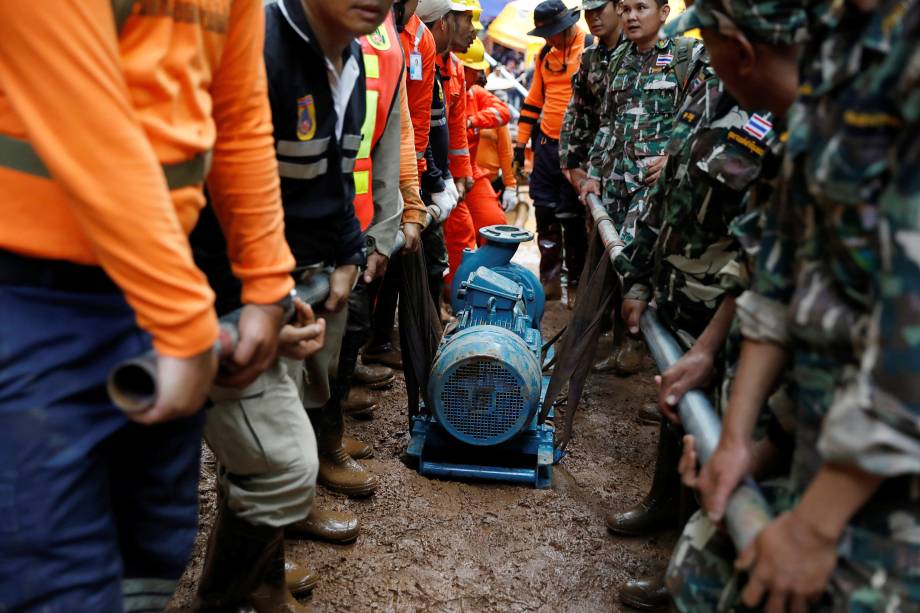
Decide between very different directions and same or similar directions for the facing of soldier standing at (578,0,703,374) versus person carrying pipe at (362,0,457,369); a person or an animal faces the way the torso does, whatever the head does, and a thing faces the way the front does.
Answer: very different directions

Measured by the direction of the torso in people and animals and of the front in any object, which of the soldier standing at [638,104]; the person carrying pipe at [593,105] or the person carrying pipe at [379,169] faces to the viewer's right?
the person carrying pipe at [379,169]

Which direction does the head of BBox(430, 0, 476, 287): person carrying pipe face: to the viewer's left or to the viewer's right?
to the viewer's right

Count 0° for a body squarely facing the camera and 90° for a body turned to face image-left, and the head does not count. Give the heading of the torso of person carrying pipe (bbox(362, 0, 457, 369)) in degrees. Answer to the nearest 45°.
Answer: approximately 270°

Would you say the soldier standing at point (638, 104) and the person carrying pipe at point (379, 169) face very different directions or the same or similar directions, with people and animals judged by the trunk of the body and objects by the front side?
very different directions

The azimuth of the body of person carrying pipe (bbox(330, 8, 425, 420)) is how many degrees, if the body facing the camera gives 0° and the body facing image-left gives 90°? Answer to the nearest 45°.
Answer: approximately 270°
